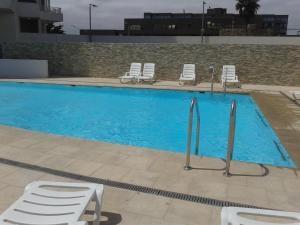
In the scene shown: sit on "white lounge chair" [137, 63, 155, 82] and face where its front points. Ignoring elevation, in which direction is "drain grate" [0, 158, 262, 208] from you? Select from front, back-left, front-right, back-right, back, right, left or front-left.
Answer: front-left

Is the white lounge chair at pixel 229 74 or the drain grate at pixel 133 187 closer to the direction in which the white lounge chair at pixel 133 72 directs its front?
the drain grate

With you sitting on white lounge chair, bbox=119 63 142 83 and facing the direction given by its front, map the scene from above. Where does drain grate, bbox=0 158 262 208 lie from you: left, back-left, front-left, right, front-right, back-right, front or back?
front-left

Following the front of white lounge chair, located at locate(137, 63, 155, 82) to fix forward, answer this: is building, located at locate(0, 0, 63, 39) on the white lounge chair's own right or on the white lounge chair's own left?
on the white lounge chair's own right

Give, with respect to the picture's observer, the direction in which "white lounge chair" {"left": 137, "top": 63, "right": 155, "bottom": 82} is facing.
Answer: facing the viewer and to the left of the viewer

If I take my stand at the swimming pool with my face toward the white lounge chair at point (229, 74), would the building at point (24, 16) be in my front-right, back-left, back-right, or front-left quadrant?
front-left

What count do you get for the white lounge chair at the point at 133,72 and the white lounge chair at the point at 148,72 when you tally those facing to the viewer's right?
0

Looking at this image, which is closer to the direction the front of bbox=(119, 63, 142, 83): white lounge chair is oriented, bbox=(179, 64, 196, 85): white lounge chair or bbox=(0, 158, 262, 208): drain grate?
the drain grate

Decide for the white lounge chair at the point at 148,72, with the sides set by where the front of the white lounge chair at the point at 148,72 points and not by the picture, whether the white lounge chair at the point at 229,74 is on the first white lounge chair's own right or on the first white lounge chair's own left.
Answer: on the first white lounge chair's own left

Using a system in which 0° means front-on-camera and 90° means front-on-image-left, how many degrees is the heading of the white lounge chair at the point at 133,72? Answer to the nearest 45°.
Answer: approximately 45°

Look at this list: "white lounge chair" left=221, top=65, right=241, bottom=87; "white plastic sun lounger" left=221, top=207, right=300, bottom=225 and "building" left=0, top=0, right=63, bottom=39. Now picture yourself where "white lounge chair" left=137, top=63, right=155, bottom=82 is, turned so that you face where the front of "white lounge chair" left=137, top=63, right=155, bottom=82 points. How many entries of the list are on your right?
1

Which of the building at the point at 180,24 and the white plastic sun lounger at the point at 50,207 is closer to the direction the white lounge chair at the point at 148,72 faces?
the white plastic sun lounger

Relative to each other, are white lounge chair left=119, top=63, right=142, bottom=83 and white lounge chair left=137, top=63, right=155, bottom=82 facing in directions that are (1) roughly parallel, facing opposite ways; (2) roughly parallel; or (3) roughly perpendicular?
roughly parallel

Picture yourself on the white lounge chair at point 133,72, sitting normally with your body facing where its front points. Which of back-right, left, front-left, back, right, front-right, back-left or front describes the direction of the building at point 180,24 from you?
back-right

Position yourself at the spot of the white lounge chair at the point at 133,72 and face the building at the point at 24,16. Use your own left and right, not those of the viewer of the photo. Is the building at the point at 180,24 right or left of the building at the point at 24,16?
right
